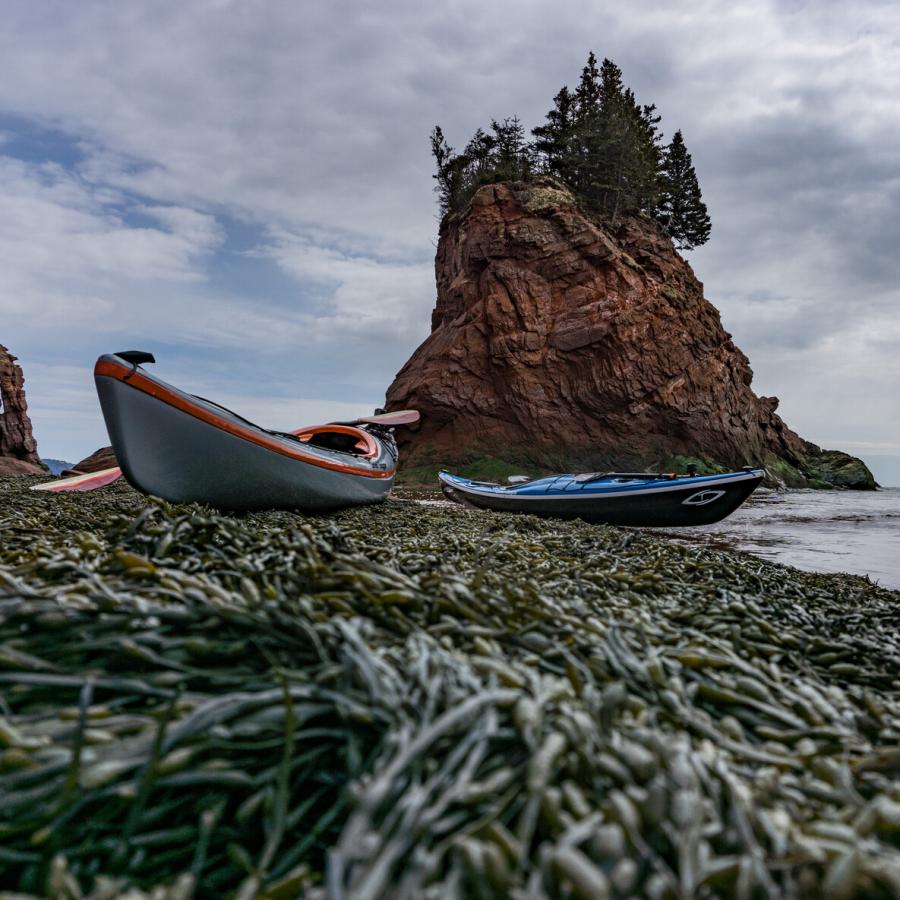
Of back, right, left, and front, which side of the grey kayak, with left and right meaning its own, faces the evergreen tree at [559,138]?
back

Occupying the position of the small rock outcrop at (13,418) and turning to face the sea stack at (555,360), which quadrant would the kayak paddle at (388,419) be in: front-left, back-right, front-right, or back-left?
front-right

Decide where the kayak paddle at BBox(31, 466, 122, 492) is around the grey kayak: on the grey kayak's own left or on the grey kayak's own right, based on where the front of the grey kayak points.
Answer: on the grey kayak's own right

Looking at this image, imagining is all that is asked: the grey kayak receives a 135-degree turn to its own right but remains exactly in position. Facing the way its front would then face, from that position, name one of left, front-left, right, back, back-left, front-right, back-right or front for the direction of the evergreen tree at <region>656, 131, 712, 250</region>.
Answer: front-right

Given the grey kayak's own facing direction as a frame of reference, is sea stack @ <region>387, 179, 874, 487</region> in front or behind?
behind

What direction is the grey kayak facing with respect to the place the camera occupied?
facing the viewer and to the left of the viewer

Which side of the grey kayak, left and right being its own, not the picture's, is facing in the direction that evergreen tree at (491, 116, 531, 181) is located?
back

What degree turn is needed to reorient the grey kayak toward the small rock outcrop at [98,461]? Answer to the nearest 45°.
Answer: approximately 135° to its right
